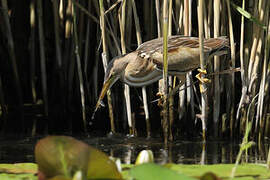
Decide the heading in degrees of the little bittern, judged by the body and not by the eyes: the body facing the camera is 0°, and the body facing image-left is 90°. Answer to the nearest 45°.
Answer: approximately 90°

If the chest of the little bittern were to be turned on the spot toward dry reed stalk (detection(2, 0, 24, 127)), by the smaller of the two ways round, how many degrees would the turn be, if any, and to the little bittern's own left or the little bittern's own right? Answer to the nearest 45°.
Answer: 0° — it already faces it

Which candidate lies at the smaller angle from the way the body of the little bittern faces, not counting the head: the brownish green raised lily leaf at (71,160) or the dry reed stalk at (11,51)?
the dry reed stalk

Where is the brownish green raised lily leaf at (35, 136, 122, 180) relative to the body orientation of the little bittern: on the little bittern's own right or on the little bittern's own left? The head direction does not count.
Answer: on the little bittern's own left

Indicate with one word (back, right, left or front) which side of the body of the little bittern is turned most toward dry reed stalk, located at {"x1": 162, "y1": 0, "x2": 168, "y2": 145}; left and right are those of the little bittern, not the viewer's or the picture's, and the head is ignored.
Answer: left
